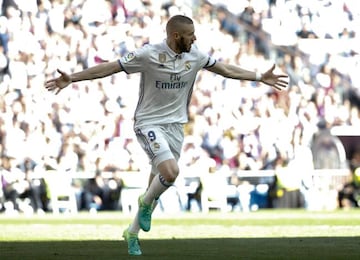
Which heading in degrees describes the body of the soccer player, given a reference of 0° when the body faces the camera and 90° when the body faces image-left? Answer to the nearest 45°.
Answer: approximately 315°
